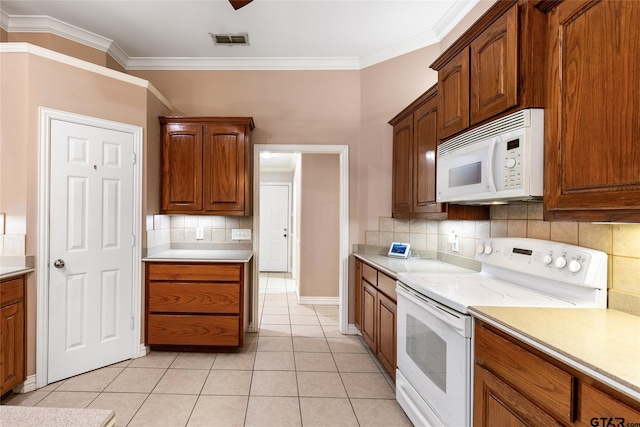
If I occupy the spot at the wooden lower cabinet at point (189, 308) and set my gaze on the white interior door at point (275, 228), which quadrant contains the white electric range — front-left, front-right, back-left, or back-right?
back-right

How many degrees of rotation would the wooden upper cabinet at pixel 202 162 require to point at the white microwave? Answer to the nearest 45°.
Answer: approximately 45° to its left

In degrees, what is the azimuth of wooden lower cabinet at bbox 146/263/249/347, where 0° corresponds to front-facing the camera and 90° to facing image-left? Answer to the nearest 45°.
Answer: approximately 0°

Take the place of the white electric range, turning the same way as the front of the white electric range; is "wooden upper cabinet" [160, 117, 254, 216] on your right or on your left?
on your right

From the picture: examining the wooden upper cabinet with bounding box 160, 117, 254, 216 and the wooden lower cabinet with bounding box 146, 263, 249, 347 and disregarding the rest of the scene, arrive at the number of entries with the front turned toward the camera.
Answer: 2

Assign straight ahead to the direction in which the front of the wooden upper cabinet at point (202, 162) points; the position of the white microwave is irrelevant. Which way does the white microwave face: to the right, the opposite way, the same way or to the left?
to the right

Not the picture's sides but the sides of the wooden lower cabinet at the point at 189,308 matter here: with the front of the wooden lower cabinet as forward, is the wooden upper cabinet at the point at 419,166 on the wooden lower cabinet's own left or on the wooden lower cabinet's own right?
on the wooden lower cabinet's own left

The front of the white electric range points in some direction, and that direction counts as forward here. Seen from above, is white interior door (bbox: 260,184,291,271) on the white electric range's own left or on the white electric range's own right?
on the white electric range's own right

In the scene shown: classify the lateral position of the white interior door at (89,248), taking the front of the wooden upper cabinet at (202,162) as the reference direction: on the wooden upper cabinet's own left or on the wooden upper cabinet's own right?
on the wooden upper cabinet's own right
